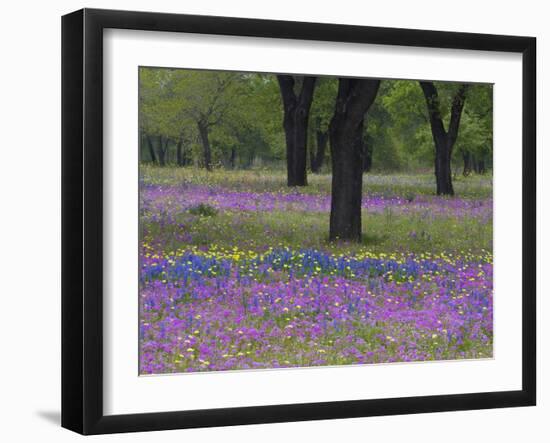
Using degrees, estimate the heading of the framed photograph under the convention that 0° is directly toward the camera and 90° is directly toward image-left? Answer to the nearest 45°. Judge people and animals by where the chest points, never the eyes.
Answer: approximately 315°
